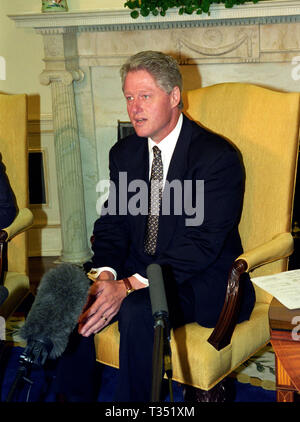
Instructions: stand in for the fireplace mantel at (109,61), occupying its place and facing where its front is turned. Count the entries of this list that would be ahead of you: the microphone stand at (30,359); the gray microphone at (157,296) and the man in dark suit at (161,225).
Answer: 3

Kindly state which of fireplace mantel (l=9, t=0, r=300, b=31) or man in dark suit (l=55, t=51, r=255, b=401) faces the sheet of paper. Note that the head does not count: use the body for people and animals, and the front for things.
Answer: the fireplace mantel

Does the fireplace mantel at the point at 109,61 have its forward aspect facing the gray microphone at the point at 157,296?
yes

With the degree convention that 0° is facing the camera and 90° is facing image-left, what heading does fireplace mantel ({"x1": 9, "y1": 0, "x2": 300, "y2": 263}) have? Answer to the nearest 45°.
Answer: approximately 0°

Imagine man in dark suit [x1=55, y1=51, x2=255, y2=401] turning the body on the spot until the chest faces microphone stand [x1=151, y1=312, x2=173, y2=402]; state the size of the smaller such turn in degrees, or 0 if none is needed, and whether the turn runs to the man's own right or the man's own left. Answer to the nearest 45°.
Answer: approximately 45° to the man's own left
